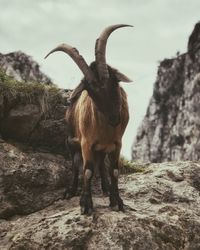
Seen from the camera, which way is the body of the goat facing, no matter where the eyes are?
toward the camera
